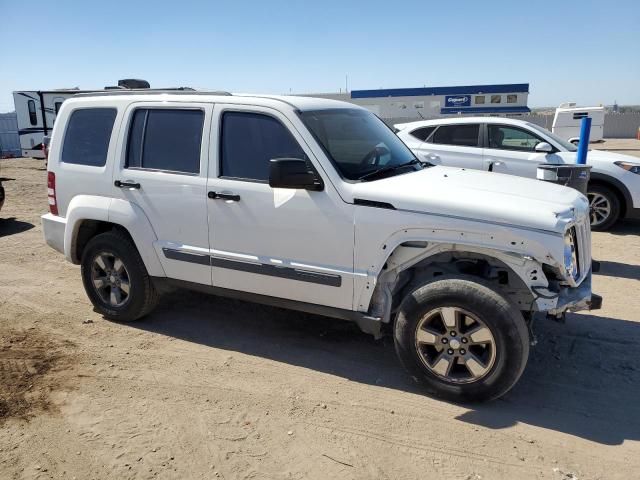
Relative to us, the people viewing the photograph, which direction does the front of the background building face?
facing the viewer

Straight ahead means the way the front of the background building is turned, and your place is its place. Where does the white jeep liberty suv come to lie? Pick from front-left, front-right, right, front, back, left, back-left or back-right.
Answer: front

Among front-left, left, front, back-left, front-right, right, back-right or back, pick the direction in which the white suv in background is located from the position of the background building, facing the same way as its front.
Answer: front

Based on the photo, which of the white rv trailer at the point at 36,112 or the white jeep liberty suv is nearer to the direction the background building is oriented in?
the white jeep liberty suv

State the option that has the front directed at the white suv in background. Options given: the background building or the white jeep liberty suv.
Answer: the background building

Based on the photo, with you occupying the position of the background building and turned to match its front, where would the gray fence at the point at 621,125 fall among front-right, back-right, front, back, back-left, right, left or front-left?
left

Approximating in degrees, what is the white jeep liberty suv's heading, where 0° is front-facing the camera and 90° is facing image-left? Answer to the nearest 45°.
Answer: approximately 315°

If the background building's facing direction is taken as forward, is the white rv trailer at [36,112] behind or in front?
in front

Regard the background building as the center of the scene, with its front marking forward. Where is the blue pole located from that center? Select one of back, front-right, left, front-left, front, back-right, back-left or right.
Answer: front

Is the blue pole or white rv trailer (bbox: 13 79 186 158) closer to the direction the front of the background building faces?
the blue pole

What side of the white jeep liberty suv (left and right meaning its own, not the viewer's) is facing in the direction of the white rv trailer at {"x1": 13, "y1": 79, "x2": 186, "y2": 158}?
back

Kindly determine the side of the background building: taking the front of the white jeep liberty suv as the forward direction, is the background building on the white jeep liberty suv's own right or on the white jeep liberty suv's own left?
on the white jeep liberty suv's own left

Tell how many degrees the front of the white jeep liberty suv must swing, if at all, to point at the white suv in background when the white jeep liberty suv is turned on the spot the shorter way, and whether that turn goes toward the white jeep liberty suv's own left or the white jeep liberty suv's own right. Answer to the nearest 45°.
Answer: approximately 90° to the white jeep liberty suv's own left

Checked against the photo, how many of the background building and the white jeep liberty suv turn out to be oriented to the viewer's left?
0

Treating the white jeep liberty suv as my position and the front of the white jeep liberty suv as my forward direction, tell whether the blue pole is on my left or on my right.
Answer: on my left
